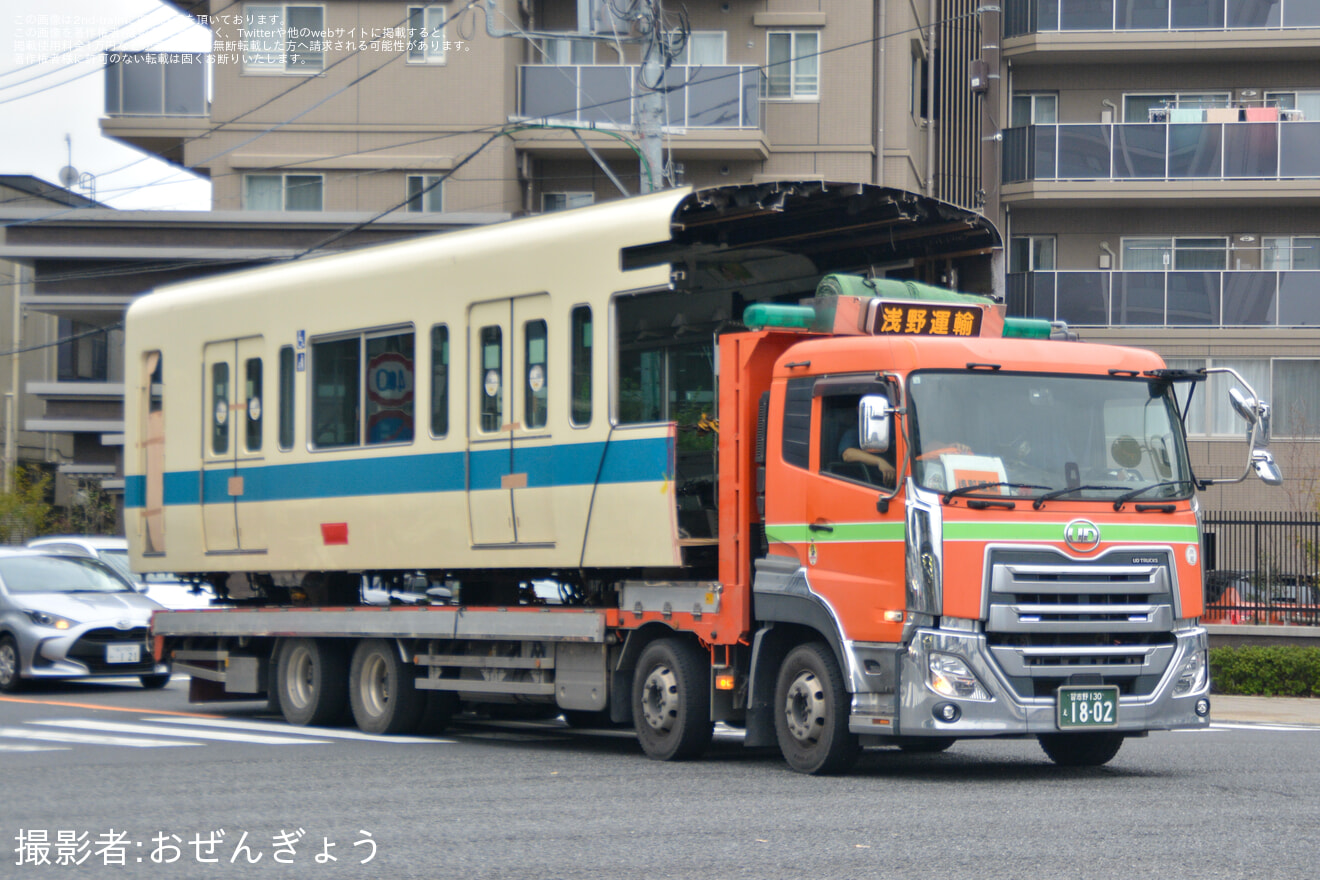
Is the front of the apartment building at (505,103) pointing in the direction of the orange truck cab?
yes

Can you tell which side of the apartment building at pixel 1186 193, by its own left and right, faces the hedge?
front

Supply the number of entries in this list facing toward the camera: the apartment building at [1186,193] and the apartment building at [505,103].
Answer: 2

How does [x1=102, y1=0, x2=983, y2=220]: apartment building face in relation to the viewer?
toward the camera

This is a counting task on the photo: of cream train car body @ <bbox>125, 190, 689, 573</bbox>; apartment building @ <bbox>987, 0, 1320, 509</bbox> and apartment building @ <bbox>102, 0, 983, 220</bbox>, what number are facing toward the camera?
2

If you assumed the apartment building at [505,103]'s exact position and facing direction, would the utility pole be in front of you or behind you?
in front

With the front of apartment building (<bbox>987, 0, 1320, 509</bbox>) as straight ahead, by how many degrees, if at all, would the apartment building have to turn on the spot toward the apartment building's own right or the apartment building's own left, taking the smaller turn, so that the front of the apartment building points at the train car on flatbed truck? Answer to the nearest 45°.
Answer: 0° — it already faces it

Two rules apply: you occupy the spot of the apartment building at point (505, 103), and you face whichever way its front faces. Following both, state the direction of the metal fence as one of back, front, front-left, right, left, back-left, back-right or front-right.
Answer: front-left

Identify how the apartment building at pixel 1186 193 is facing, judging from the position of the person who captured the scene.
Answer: facing the viewer

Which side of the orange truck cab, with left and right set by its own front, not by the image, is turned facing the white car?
back

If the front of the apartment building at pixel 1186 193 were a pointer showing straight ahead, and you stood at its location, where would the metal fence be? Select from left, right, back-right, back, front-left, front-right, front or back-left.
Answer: front

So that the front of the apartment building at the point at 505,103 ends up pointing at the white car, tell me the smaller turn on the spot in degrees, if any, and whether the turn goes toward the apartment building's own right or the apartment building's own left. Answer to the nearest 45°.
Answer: approximately 45° to the apartment building's own right

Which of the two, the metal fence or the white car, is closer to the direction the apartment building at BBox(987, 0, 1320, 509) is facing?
the metal fence

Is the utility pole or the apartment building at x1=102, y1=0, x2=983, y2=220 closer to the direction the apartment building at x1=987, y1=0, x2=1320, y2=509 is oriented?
the utility pole

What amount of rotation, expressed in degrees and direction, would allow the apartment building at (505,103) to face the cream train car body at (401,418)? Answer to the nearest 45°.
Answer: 0° — it already faces it
